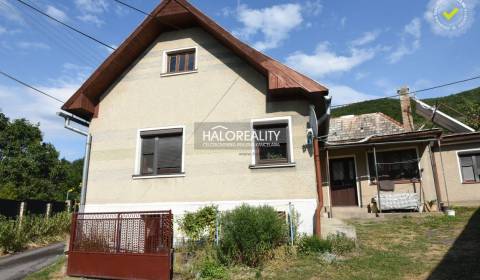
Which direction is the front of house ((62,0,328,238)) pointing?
toward the camera

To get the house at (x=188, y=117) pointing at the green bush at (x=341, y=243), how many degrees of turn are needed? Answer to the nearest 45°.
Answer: approximately 45° to its left

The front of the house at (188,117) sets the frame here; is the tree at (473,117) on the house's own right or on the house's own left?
on the house's own left

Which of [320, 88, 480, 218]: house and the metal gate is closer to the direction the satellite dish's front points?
the house

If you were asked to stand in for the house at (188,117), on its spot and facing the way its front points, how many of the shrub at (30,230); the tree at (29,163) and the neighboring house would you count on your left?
1

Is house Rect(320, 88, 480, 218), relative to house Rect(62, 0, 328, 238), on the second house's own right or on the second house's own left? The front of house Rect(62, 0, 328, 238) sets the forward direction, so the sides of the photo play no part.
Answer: on the second house's own left

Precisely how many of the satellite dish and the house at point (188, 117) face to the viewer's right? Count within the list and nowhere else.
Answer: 1

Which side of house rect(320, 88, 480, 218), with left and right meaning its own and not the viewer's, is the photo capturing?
front

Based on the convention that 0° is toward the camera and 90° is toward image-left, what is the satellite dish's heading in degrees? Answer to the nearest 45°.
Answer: approximately 270°

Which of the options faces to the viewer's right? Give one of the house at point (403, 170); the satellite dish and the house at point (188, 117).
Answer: the satellite dish

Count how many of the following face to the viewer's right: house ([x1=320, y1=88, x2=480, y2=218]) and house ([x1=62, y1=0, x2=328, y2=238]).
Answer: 0

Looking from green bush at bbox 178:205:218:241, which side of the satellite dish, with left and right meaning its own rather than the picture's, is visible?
back

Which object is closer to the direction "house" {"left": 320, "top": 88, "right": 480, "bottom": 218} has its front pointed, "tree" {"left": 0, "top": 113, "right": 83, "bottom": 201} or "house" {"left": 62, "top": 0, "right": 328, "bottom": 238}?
the house

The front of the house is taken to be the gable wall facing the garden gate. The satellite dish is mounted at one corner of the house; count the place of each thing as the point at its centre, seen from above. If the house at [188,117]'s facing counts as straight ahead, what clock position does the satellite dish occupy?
The satellite dish is roughly at 10 o'clock from the house.

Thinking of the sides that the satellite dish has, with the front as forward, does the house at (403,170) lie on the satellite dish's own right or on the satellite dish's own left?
on the satellite dish's own left

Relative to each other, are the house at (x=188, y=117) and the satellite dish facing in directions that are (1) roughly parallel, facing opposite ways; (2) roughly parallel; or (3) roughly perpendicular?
roughly perpendicular
